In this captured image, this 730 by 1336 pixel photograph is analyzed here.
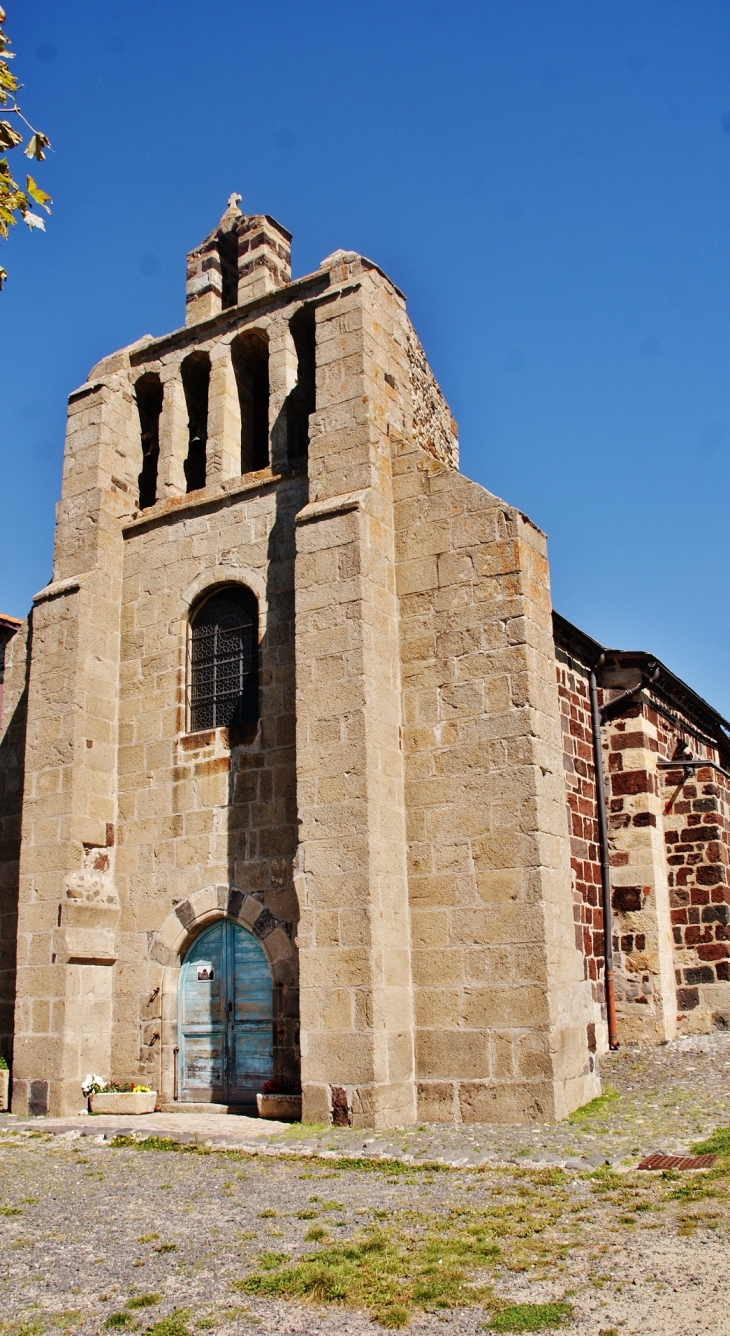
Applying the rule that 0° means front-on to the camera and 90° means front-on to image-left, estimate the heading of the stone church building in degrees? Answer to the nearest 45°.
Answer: approximately 45°
